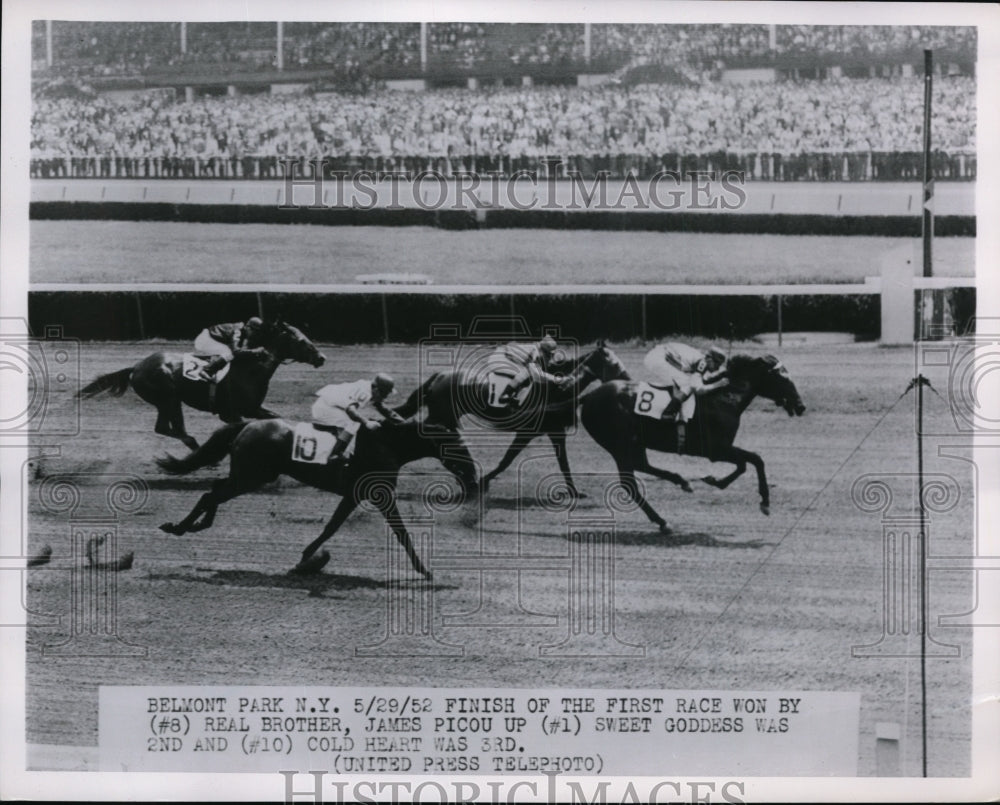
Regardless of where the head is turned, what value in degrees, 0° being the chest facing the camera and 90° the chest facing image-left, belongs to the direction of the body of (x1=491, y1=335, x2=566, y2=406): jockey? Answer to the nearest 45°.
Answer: approximately 270°

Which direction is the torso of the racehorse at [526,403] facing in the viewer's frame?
to the viewer's right

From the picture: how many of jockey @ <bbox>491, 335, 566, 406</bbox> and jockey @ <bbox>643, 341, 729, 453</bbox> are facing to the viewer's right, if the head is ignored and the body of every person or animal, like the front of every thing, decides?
2

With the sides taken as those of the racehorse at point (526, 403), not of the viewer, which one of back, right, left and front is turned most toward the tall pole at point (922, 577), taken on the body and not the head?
right

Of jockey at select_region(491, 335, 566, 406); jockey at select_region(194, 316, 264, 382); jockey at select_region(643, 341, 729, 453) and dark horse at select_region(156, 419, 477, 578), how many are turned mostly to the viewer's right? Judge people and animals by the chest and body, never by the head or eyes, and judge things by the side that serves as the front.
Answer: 4

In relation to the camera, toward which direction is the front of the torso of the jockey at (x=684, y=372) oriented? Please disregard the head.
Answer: to the viewer's right

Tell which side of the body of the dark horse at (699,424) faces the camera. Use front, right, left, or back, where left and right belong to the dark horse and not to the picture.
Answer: right

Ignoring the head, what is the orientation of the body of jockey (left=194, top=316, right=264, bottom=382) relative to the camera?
to the viewer's right

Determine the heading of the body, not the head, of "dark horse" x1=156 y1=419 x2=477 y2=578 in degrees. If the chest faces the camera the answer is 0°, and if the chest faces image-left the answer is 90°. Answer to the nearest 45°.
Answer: approximately 270°

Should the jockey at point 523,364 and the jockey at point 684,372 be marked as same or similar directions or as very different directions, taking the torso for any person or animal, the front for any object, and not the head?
same or similar directions

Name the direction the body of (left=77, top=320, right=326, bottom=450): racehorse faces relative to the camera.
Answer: to the viewer's right
